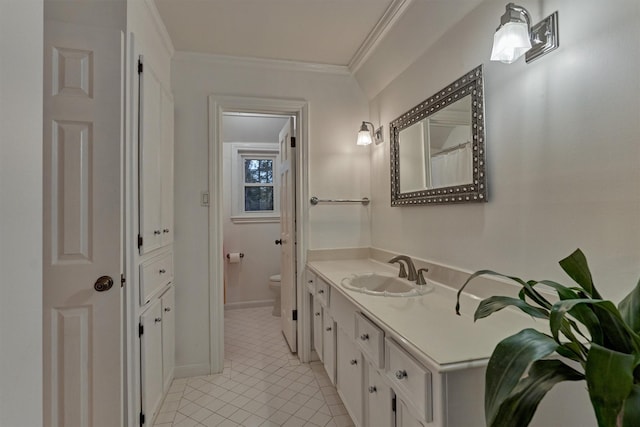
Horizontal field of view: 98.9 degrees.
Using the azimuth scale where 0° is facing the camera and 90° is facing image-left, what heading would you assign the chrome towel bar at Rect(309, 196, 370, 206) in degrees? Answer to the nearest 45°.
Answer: approximately 0°

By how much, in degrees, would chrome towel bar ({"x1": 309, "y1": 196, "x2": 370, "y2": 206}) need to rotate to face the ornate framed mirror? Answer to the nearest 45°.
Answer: approximately 45° to its left

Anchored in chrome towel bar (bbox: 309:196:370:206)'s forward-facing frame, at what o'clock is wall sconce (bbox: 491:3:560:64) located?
The wall sconce is roughly at 11 o'clock from the chrome towel bar.

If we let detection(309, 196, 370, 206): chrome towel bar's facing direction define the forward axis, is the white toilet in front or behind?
behind

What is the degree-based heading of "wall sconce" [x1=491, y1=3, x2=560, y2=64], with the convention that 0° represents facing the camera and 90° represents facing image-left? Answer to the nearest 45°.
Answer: approximately 45°

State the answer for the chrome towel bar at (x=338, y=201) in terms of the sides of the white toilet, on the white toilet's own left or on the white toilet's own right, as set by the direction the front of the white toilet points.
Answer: on the white toilet's own left

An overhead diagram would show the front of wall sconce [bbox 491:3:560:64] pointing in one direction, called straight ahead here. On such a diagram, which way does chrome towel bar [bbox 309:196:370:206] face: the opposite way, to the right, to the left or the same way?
to the left

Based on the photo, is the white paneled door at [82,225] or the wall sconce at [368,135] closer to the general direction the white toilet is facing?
the white paneled door

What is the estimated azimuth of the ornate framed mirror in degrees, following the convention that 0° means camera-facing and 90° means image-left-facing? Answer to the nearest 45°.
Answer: approximately 45°

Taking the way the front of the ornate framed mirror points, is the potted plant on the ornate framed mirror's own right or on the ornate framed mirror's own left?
on the ornate framed mirror's own left
